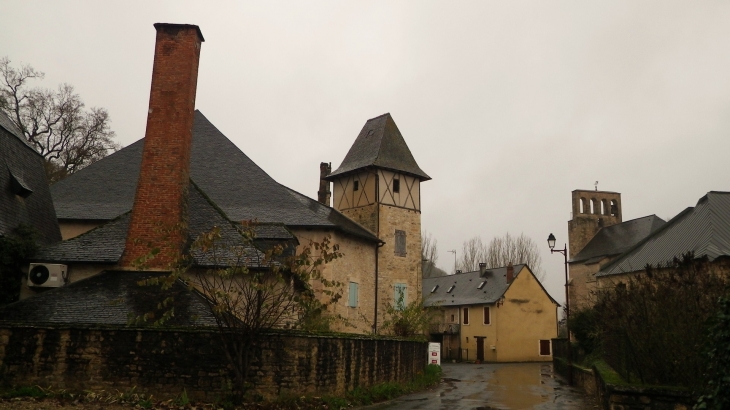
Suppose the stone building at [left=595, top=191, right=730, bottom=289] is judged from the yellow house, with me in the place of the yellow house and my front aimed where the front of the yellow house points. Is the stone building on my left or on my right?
on my left

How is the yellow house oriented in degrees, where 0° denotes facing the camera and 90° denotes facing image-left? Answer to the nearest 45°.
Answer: approximately 45°

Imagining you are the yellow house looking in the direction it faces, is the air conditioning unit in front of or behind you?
in front

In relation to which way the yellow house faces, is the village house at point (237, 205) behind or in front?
in front

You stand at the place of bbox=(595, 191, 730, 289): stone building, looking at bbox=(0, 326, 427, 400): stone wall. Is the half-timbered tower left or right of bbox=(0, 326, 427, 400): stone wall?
right

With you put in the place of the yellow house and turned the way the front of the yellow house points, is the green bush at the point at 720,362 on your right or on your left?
on your left
